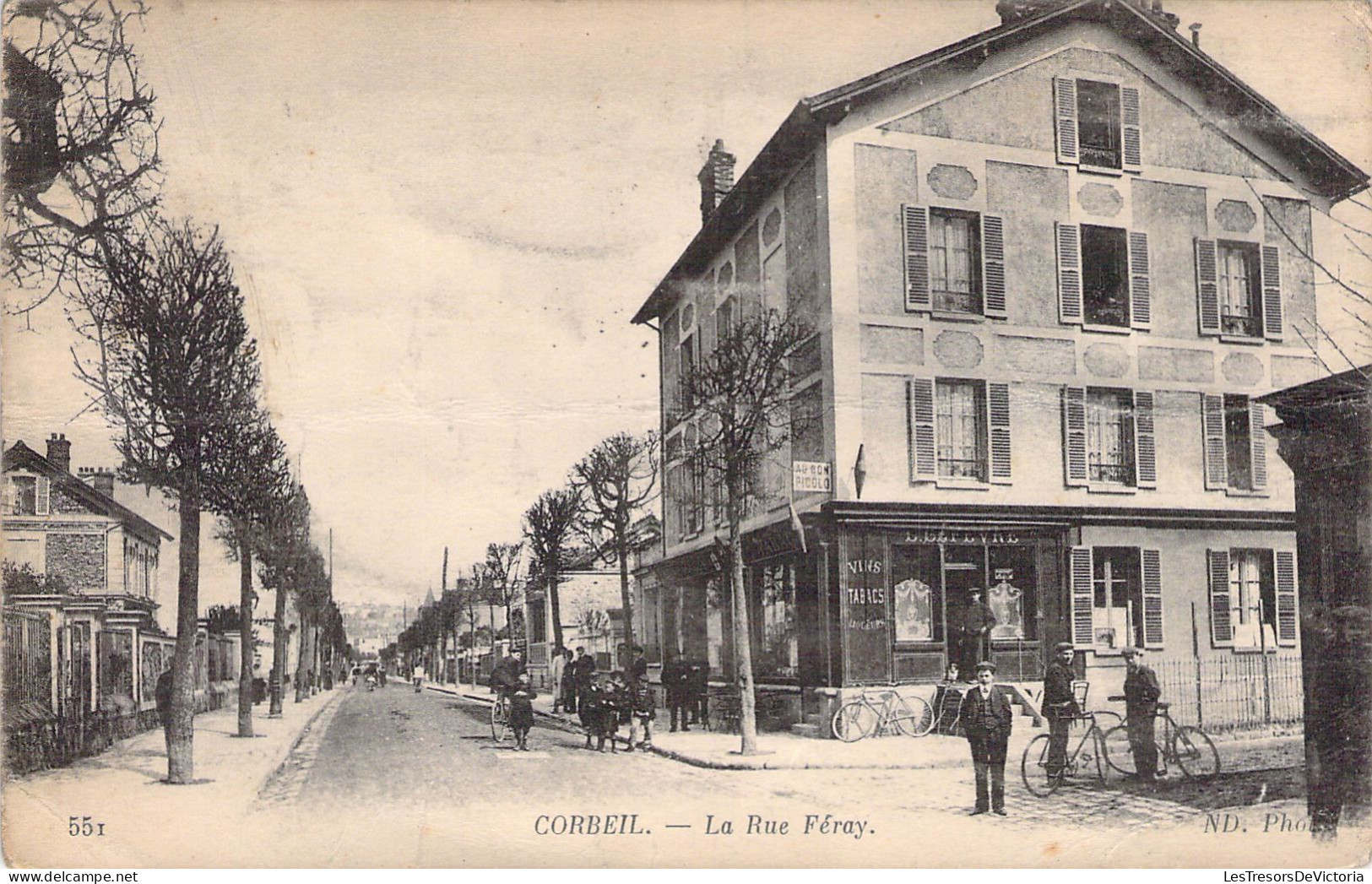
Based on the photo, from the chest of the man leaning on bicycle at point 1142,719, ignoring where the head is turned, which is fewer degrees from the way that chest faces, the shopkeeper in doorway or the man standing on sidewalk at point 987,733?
the man standing on sidewalk

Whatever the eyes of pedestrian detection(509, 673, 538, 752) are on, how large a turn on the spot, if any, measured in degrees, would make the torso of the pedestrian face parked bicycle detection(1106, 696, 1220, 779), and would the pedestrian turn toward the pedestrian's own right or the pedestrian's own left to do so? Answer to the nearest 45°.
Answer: approximately 45° to the pedestrian's own left

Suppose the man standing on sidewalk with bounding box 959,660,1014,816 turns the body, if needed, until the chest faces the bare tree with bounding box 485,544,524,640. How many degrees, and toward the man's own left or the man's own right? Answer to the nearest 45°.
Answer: approximately 135° to the man's own right

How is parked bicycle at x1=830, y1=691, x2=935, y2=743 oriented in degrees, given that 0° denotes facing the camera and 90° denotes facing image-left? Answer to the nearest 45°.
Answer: approximately 90°

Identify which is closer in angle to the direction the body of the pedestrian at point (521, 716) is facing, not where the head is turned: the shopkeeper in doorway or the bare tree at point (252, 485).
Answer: the bare tree

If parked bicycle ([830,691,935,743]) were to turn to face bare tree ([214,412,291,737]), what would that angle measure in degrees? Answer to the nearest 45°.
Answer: approximately 45° to its left

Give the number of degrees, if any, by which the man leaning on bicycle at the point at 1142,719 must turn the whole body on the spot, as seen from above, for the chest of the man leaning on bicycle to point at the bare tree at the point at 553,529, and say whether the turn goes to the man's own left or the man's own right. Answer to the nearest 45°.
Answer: approximately 90° to the man's own right

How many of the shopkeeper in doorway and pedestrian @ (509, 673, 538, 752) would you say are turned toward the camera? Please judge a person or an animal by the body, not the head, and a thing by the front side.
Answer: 2

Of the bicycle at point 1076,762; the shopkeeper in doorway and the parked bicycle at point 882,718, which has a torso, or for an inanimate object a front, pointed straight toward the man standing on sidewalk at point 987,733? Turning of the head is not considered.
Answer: the shopkeeper in doorway
